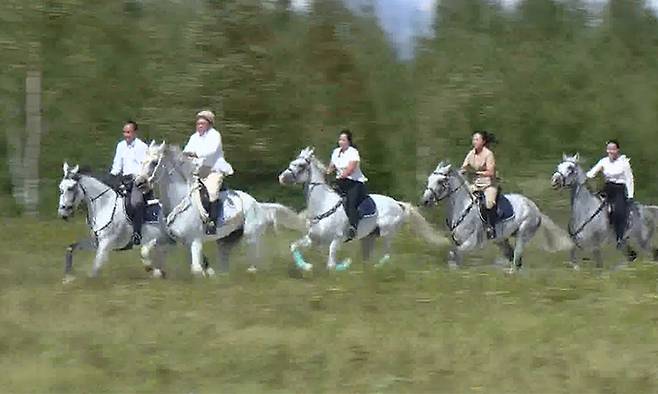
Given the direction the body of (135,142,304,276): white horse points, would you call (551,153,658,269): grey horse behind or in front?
behind

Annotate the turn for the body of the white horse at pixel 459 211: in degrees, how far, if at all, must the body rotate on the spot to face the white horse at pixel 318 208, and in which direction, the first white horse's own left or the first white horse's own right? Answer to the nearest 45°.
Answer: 0° — it already faces it

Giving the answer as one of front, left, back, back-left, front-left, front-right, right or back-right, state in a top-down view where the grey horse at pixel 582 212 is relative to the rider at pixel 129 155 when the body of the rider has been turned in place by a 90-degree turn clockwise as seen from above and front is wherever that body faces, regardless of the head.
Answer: back-right

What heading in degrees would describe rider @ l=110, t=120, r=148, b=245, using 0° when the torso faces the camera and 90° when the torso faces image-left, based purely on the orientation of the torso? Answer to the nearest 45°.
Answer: approximately 45°

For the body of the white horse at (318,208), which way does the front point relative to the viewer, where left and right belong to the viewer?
facing to the left of the viewer

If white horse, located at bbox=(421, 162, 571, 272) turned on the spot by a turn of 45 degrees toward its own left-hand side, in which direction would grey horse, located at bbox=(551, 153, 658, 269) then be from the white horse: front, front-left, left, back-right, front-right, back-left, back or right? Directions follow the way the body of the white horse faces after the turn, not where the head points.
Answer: back

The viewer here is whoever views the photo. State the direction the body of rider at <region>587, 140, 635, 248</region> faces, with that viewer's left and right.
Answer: facing the viewer and to the left of the viewer

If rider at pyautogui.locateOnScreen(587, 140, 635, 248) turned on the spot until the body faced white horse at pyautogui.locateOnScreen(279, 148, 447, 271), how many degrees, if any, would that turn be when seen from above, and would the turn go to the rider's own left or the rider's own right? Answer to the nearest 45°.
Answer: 0° — they already face it

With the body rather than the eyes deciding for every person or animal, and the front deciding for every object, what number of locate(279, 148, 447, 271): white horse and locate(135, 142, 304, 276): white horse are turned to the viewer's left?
2

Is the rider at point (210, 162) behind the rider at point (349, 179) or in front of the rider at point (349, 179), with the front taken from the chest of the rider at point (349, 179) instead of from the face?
in front

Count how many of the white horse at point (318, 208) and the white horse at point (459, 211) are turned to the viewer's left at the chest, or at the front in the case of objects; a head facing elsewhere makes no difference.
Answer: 2

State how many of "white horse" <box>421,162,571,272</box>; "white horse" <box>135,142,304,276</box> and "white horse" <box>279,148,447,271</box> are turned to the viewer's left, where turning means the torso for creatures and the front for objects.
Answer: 3

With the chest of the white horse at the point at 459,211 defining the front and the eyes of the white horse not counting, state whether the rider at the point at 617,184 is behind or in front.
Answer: behind

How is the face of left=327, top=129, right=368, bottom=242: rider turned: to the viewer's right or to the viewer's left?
to the viewer's left

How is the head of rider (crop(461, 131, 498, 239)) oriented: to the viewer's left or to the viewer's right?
to the viewer's left

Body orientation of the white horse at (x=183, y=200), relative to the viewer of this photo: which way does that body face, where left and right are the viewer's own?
facing to the left of the viewer

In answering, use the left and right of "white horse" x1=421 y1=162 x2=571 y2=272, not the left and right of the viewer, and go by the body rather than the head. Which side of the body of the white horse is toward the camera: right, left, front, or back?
left
